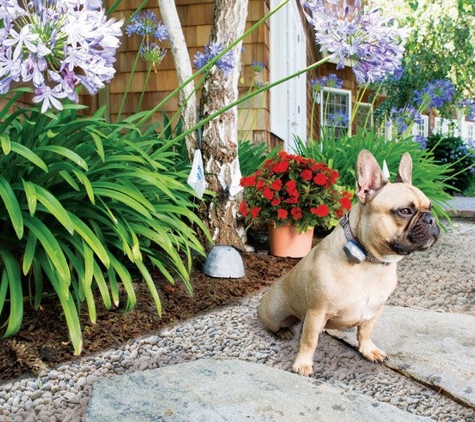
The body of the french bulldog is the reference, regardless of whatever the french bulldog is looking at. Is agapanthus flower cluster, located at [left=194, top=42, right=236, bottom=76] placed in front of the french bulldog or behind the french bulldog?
behind

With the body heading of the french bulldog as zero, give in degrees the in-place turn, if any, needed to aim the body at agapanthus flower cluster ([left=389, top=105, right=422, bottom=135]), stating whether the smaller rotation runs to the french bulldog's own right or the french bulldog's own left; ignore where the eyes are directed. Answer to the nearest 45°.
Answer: approximately 135° to the french bulldog's own left

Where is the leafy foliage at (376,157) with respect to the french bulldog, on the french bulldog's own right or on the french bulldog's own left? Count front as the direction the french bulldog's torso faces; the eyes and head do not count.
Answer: on the french bulldog's own left

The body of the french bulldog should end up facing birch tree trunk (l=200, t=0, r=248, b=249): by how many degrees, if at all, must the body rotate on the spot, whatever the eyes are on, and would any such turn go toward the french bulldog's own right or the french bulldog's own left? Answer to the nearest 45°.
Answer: approximately 180°

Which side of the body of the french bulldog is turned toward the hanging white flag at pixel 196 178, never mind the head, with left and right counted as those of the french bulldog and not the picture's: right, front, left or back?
back

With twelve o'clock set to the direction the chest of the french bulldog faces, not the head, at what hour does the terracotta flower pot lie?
The terracotta flower pot is roughly at 7 o'clock from the french bulldog.

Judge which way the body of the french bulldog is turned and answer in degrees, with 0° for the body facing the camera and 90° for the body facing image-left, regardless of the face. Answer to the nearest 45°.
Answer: approximately 315°

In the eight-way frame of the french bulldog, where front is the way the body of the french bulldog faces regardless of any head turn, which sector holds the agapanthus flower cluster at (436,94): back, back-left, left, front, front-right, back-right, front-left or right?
back-left
